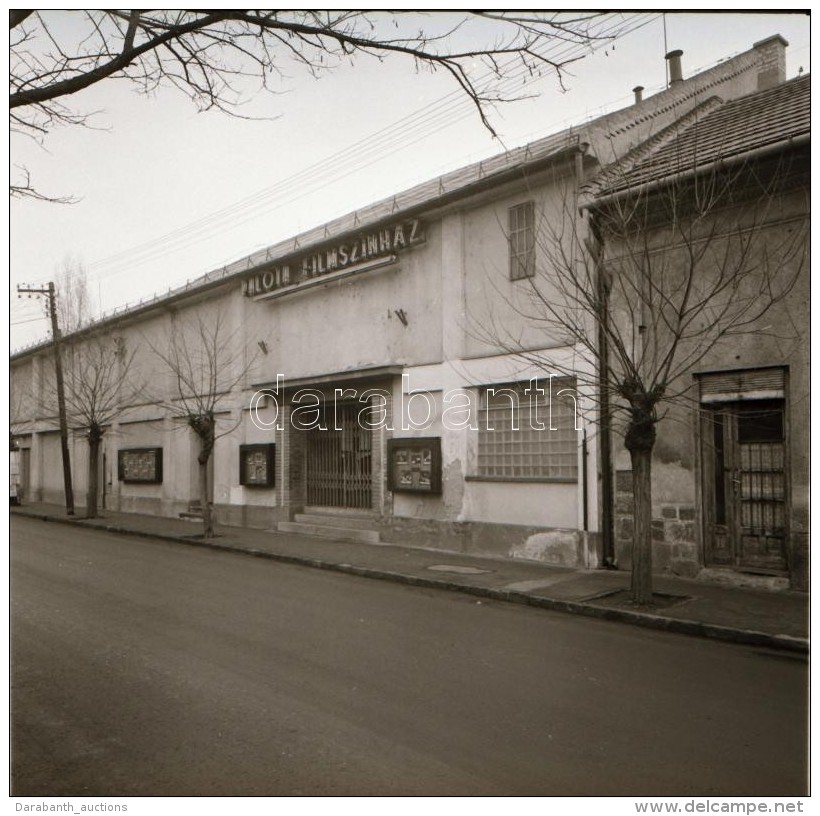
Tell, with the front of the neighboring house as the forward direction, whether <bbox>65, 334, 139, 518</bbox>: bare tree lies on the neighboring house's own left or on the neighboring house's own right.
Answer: on the neighboring house's own right

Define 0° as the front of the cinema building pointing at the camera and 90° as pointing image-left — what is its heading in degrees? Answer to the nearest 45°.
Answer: approximately 45°

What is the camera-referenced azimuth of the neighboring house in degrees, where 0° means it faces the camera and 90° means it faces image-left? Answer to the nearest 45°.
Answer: approximately 45°
